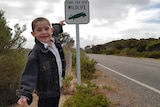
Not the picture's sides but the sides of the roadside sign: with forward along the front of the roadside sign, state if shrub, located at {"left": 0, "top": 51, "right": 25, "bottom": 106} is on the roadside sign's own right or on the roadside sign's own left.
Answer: on the roadside sign's own right

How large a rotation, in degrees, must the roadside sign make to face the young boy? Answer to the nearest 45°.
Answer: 0° — it already faces them

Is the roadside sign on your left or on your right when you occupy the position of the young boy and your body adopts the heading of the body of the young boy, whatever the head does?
on your left

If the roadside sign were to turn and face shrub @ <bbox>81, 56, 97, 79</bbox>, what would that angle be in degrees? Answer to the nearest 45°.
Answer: approximately 180°

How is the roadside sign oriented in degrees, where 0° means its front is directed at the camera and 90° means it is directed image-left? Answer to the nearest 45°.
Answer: approximately 0°

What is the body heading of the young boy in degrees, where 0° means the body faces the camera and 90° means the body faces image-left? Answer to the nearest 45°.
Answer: approximately 315°
